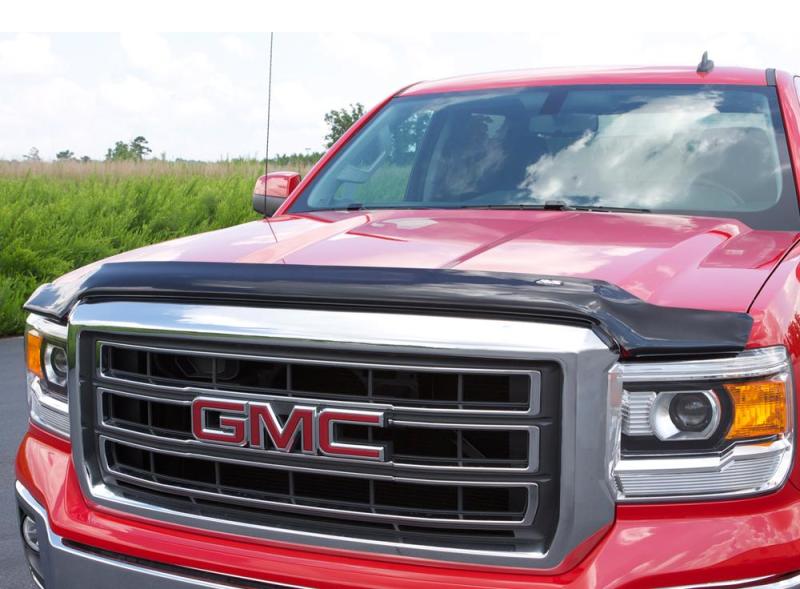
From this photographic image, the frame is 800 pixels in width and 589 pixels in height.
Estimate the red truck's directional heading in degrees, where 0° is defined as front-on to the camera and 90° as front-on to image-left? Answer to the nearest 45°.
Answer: approximately 45°

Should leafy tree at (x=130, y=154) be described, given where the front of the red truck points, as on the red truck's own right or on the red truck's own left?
on the red truck's own right
